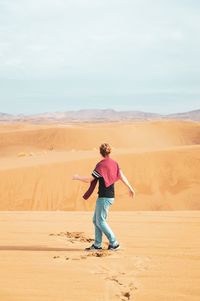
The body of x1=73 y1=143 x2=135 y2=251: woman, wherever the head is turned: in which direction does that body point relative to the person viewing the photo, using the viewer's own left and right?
facing away from the viewer and to the left of the viewer
